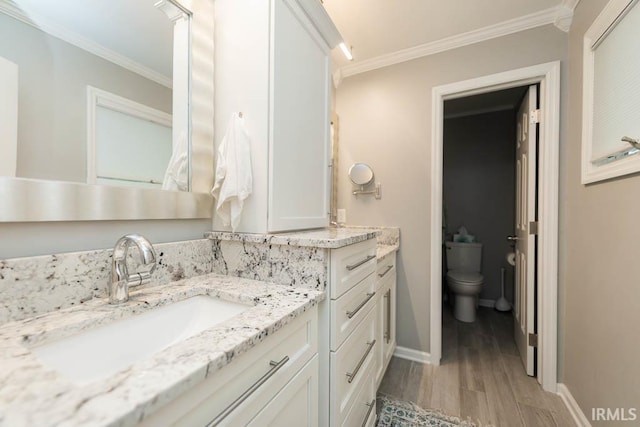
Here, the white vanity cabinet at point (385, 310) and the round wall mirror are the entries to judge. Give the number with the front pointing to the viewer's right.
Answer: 1

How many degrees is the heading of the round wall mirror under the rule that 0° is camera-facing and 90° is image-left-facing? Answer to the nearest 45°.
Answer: approximately 0°

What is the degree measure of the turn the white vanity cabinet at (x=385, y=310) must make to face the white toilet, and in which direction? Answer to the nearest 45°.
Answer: approximately 45° to its left

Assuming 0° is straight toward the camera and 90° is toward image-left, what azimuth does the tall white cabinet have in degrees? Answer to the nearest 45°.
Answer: approximately 315°

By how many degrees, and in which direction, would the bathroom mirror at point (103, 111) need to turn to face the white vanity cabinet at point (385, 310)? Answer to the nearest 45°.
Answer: approximately 45° to its left

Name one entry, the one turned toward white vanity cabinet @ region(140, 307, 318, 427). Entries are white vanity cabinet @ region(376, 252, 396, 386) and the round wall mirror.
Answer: the round wall mirror

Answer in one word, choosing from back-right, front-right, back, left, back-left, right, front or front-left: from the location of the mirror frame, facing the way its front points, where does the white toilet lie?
front-left

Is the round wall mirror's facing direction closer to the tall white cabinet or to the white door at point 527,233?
the tall white cabinet

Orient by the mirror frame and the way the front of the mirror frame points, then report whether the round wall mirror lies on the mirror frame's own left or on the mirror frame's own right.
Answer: on the mirror frame's own left

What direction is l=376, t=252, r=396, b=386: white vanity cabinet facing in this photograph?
to the viewer's right
